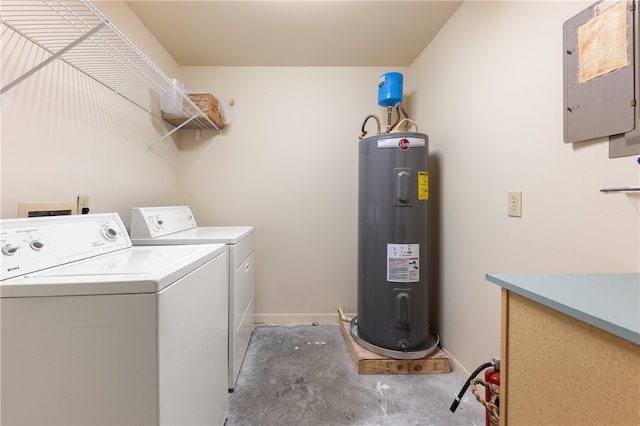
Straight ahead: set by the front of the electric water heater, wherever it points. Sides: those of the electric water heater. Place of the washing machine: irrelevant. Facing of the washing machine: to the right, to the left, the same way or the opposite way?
to the left

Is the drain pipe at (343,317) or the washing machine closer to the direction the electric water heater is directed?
the washing machine

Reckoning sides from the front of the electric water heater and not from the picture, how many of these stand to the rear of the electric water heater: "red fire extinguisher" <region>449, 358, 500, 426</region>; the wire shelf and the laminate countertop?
0

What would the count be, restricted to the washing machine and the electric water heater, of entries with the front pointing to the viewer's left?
0

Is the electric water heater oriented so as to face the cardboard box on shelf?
no

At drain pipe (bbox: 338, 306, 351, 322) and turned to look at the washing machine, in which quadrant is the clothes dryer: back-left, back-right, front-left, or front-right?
front-right

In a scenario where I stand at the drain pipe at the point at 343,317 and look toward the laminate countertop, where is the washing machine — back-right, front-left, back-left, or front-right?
front-right

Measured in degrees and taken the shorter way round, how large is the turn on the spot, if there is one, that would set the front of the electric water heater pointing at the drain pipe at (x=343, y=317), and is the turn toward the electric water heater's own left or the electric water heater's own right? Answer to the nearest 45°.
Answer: approximately 135° to the electric water heater's own right

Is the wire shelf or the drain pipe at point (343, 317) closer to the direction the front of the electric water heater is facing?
the wire shelf

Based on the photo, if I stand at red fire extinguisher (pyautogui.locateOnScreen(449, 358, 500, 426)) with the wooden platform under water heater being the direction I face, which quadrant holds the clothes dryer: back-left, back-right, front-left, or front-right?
front-left

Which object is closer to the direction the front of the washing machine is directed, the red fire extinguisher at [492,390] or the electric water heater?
the red fire extinguisher

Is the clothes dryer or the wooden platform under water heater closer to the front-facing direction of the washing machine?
the wooden platform under water heater

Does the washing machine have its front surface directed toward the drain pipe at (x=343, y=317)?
no

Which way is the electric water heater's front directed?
toward the camera

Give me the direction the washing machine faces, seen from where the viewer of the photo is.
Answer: facing the viewer and to the right of the viewer
